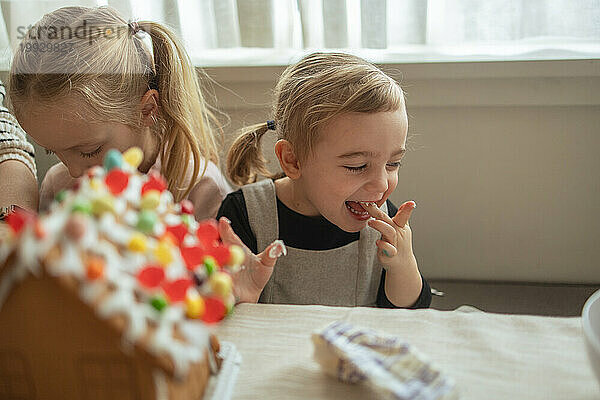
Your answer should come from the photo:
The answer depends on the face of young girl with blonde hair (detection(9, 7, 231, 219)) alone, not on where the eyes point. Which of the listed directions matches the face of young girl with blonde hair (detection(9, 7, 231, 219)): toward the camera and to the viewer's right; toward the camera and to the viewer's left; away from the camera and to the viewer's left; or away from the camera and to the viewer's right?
toward the camera and to the viewer's left

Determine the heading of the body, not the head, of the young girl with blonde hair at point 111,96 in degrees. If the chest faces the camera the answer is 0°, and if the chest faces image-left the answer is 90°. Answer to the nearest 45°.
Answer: approximately 45°

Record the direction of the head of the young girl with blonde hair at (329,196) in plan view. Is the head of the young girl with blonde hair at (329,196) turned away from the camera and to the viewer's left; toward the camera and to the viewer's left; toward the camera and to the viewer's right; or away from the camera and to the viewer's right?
toward the camera and to the viewer's right

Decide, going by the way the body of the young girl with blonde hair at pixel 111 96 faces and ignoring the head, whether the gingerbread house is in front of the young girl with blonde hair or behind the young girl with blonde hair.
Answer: in front
